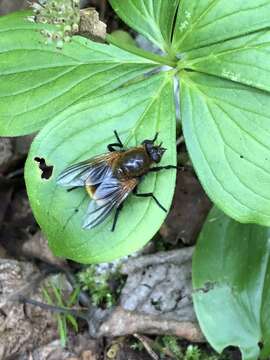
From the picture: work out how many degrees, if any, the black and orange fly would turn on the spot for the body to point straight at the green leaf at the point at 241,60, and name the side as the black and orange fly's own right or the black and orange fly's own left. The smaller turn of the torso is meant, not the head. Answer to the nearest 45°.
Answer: approximately 45° to the black and orange fly's own right

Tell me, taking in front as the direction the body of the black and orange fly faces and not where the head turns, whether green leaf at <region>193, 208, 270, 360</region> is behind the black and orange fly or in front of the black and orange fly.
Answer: in front

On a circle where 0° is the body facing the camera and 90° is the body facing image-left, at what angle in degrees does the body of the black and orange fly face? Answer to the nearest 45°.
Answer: approximately 225°

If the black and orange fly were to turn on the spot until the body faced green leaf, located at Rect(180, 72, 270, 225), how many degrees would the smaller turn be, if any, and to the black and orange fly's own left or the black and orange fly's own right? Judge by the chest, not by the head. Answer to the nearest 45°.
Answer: approximately 45° to the black and orange fly's own right
